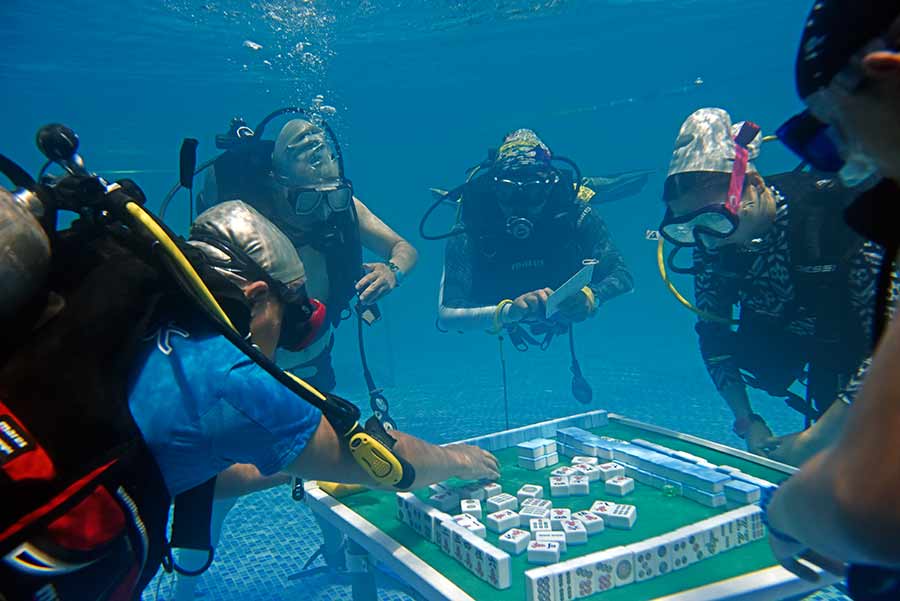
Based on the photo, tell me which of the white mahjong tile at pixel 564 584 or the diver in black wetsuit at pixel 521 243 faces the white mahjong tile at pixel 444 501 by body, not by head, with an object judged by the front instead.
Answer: the diver in black wetsuit

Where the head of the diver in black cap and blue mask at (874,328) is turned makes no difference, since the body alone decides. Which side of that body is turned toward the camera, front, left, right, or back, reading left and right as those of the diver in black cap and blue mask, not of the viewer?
left

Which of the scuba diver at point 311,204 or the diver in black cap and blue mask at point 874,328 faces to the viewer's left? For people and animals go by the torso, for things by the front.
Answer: the diver in black cap and blue mask

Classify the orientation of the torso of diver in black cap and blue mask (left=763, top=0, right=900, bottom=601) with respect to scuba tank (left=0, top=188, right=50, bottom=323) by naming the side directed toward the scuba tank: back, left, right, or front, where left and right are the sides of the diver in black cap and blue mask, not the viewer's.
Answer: front

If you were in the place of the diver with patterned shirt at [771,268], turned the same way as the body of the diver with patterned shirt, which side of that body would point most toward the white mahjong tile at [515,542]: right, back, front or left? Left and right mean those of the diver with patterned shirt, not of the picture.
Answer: front

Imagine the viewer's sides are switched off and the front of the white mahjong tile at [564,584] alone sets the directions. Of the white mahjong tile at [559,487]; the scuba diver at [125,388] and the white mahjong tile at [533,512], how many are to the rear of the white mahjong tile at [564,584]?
2

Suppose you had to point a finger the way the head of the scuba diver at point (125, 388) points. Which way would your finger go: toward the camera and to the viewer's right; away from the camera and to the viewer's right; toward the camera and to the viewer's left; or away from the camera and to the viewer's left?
away from the camera and to the viewer's right

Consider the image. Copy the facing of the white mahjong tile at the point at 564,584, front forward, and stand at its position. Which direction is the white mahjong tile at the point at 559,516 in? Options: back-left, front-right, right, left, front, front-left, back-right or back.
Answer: back

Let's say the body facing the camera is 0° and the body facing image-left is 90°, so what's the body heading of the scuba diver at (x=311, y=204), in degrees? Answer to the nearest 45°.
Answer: approximately 315°

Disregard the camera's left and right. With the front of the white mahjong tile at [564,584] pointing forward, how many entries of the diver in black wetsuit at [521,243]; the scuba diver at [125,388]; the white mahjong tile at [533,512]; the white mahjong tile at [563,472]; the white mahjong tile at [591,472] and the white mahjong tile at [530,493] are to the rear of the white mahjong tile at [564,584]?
5

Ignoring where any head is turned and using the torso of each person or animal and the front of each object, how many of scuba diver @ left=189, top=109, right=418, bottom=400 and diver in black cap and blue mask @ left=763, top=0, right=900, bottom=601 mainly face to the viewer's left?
1

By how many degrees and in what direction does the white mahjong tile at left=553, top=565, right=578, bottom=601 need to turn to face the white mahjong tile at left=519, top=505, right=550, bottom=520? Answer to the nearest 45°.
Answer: approximately 180°

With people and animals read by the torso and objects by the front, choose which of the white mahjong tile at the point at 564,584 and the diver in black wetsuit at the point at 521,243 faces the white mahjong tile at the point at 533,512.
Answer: the diver in black wetsuit
